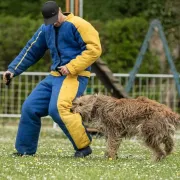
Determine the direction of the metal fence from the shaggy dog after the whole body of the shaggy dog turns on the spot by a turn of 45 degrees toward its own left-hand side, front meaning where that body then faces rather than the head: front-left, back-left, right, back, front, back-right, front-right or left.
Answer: back-right

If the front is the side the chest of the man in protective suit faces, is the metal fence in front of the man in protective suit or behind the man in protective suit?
behind

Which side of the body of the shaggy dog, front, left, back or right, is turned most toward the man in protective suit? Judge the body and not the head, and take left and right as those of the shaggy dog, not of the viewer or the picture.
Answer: front

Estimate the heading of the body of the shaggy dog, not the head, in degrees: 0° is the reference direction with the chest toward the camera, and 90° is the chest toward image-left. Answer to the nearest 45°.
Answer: approximately 90°

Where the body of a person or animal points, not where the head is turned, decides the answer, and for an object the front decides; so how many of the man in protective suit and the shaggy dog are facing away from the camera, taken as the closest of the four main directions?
0
